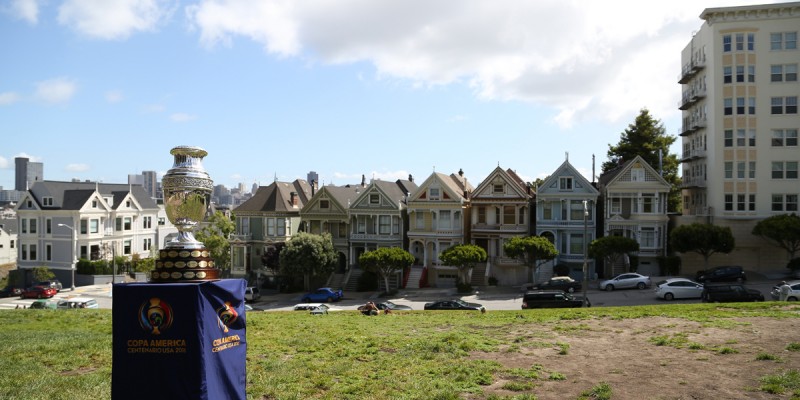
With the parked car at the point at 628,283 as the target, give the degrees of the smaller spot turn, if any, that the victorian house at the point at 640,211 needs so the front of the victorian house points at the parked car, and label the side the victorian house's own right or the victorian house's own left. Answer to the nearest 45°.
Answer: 0° — it already faces it

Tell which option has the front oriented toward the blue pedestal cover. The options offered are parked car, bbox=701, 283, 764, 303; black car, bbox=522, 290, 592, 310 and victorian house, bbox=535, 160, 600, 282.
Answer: the victorian house

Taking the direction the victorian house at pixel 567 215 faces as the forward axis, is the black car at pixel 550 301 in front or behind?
in front

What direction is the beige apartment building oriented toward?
toward the camera

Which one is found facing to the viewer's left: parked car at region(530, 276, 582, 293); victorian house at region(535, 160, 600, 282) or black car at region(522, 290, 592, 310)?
the parked car

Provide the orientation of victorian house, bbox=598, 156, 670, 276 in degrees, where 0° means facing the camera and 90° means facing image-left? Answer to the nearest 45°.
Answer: approximately 0°

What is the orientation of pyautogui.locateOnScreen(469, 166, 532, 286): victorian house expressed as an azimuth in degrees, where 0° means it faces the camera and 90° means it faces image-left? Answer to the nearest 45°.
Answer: approximately 0°

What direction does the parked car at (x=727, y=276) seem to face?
to the viewer's left
